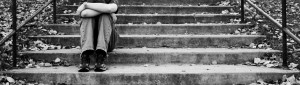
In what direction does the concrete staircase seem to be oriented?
toward the camera
